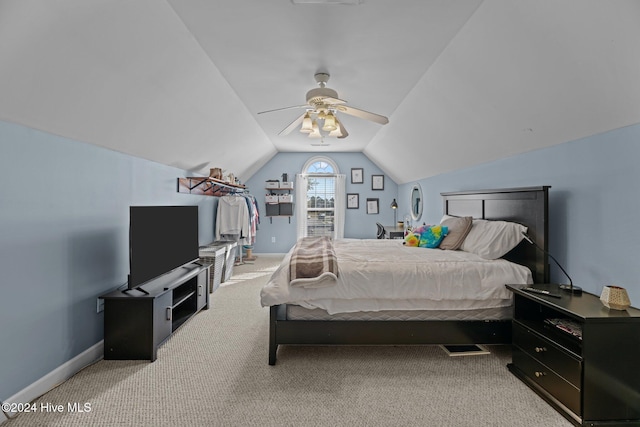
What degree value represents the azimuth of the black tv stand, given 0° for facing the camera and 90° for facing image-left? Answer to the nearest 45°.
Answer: approximately 315°

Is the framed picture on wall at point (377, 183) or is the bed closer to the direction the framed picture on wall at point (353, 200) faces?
the bed

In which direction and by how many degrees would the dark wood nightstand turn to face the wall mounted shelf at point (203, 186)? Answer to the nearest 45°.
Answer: approximately 45° to its right

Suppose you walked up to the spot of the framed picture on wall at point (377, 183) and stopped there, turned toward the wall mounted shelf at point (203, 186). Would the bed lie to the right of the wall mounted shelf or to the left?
left

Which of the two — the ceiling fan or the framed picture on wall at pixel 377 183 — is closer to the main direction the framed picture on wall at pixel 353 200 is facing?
the ceiling fan

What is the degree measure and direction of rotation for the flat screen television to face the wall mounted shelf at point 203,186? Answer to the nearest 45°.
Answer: approximately 135° to its left

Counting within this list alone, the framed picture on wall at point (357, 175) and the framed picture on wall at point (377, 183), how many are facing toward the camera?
2

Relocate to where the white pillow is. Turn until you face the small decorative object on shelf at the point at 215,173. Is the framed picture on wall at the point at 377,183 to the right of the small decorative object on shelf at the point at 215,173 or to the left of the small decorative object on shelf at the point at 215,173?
right

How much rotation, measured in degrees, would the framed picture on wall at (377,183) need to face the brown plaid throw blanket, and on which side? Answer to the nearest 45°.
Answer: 0° — it already faces it

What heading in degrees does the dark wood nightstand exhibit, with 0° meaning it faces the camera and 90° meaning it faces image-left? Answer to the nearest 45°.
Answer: approximately 45°

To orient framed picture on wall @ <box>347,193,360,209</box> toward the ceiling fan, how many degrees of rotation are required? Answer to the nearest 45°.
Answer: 0° — it already faces it
